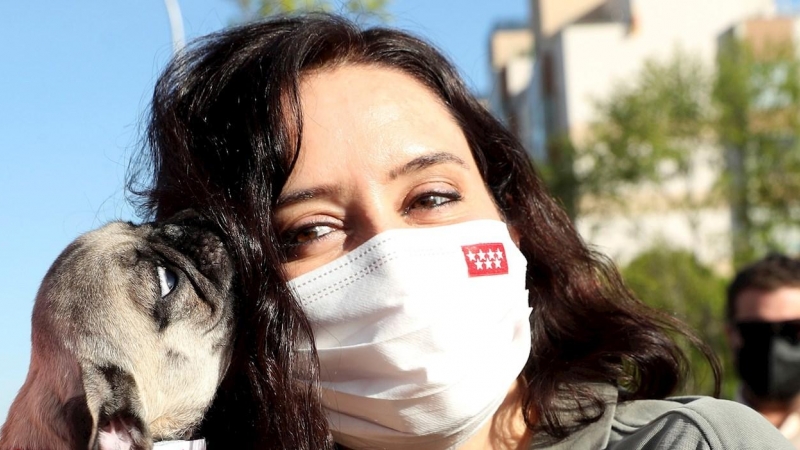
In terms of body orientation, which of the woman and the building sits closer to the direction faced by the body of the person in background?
the woman

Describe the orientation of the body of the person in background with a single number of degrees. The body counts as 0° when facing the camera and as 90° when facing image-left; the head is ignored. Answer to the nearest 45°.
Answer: approximately 0°

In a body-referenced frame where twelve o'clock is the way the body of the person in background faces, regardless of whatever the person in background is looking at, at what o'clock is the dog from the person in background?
The dog is roughly at 1 o'clock from the person in background.

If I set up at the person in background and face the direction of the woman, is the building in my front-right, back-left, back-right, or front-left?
back-right

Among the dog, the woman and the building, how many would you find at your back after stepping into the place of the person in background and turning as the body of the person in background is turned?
1

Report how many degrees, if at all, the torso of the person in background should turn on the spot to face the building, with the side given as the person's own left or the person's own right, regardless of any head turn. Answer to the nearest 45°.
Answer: approximately 180°

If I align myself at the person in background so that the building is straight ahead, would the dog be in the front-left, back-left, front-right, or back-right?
back-left

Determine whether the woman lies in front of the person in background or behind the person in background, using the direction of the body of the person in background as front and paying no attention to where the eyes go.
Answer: in front
